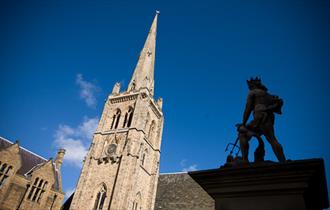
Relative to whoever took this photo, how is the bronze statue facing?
facing the viewer and to the left of the viewer

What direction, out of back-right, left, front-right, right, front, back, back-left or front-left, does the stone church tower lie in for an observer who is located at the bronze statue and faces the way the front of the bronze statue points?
right
